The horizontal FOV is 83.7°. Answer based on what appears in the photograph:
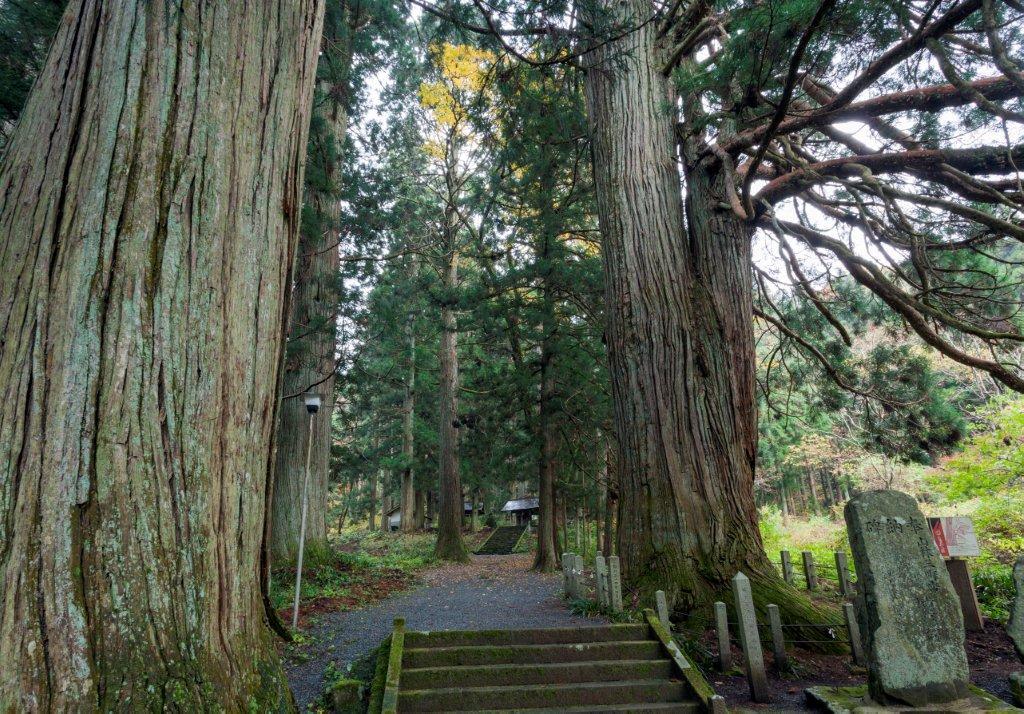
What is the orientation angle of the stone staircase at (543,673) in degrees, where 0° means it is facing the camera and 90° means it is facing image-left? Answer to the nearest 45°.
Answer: approximately 0°

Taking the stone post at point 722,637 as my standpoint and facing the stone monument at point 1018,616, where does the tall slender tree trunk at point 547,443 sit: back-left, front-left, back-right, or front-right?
back-left

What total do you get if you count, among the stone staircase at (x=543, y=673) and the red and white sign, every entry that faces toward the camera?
2

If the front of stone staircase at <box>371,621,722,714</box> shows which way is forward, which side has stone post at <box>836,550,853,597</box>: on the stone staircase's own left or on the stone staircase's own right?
on the stone staircase's own left

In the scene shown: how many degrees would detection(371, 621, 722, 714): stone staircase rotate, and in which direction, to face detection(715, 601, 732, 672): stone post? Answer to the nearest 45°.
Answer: approximately 90° to its left

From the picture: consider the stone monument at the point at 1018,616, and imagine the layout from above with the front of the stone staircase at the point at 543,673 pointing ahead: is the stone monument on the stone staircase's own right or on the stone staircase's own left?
on the stone staircase's own left

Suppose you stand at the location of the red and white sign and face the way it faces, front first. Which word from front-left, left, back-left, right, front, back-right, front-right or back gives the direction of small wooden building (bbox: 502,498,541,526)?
back-right

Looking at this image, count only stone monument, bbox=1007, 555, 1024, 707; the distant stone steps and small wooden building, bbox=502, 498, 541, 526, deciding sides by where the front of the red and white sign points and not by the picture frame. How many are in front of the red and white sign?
1

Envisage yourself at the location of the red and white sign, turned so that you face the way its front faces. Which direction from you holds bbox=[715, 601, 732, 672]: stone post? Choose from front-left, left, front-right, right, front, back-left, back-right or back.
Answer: front-right

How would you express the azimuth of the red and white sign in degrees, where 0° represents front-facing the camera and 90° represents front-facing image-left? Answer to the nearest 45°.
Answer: approximately 0°

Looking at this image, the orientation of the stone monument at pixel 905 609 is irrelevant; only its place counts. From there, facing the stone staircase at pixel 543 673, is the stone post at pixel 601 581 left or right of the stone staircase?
right

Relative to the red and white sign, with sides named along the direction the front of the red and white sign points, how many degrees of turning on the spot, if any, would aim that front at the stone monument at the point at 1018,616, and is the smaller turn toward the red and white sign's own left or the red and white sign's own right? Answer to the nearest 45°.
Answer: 0° — it already faces it

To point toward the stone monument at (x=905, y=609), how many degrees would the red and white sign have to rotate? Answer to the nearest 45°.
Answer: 0° — it already faces it

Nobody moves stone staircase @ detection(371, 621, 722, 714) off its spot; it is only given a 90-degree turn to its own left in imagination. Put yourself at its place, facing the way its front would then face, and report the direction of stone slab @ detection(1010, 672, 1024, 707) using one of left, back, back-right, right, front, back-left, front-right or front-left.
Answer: front

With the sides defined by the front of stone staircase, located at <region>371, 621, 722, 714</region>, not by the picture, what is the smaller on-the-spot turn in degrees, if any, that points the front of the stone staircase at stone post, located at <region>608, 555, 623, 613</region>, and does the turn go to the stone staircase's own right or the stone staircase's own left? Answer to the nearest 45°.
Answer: approximately 135° to the stone staircase's own left

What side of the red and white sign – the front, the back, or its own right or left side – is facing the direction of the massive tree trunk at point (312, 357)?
right

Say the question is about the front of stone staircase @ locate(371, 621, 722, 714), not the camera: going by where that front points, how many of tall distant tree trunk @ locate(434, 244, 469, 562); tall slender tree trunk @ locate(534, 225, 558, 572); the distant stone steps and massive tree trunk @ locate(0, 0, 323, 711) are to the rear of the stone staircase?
3
